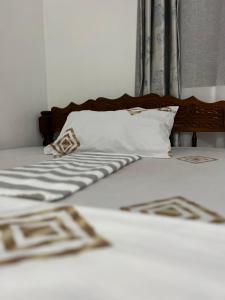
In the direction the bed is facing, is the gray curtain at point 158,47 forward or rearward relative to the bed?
rearward

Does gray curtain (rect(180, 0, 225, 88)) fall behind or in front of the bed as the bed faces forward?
behind

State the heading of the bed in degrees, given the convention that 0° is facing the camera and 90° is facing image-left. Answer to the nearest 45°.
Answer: approximately 0°
